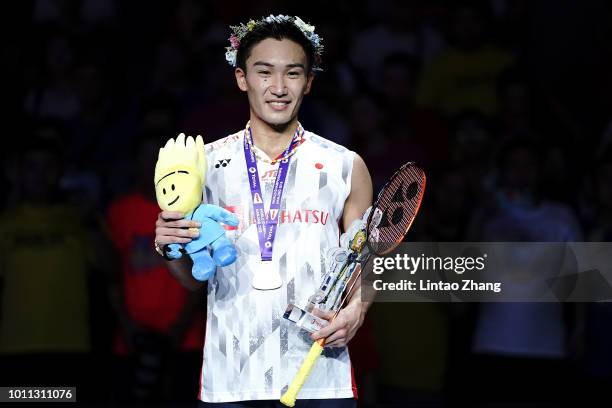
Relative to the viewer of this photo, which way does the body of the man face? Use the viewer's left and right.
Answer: facing the viewer

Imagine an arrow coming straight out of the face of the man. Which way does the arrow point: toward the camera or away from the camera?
toward the camera
